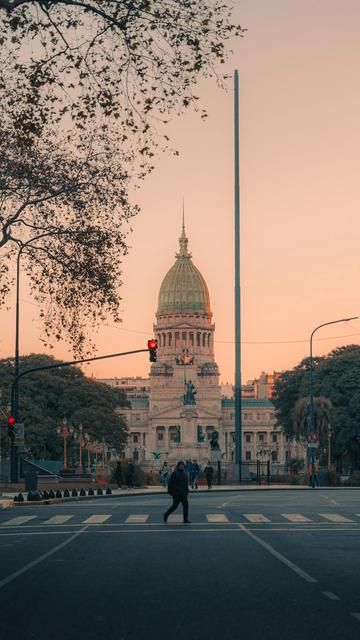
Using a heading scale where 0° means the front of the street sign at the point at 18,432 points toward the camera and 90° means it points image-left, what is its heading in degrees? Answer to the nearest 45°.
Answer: approximately 0°

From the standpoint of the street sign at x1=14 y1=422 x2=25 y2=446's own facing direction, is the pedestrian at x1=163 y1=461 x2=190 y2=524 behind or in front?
in front

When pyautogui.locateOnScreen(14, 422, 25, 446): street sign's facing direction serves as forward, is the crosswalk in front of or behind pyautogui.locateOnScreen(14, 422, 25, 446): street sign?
in front
